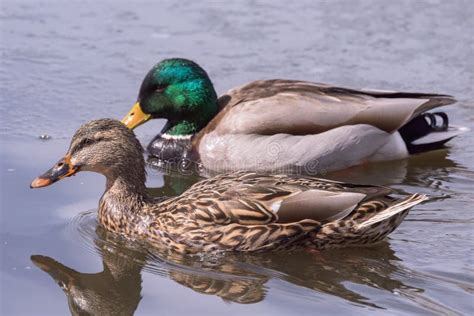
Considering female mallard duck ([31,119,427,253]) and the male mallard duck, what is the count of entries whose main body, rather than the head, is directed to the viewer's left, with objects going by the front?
2

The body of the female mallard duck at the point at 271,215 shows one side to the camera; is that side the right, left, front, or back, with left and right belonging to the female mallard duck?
left

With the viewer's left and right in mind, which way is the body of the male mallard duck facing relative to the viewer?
facing to the left of the viewer

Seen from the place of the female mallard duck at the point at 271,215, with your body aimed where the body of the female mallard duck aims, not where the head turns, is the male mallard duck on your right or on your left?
on your right

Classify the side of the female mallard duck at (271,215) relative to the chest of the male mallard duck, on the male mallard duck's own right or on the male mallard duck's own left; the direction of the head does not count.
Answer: on the male mallard duck's own left
